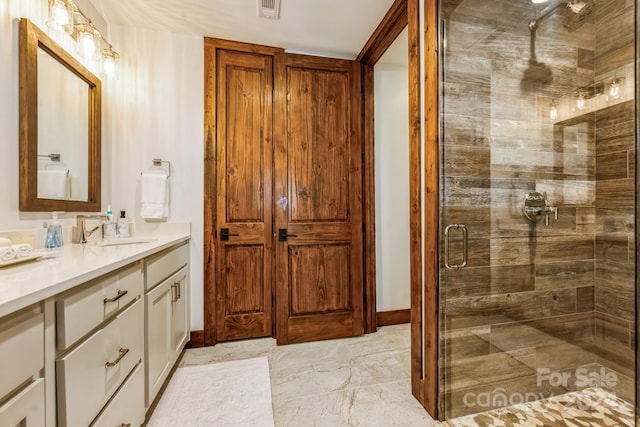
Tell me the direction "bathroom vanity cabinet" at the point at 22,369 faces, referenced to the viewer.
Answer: facing the viewer and to the right of the viewer

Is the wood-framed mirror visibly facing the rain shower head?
yes

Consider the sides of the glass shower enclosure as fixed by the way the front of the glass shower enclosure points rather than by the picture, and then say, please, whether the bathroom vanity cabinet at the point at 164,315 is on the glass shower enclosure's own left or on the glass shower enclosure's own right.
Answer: on the glass shower enclosure's own right

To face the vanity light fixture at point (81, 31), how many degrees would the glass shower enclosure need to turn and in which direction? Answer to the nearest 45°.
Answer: approximately 45° to its right

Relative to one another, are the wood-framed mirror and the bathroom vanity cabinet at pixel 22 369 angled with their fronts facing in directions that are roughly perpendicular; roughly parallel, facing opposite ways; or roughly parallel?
roughly parallel

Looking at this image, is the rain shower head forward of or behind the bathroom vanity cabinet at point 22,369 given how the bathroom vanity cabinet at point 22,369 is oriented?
forward

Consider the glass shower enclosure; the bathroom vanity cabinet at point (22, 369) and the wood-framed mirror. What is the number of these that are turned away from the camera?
0

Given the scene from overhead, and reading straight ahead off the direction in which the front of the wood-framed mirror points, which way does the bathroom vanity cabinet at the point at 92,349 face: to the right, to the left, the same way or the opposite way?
the same way

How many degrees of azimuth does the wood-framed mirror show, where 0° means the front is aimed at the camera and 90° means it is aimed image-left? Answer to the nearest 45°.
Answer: approximately 315°

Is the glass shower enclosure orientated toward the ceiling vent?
no

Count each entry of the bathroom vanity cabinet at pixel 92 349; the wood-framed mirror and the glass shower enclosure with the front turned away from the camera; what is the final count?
0

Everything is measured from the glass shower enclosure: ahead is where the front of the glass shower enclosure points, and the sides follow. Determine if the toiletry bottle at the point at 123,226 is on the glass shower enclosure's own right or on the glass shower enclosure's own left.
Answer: on the glass shower enclosure's own right

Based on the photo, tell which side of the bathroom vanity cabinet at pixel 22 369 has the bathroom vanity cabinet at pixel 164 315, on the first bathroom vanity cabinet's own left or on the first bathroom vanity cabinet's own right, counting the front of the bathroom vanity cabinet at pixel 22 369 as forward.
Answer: on the first bathroom vanity cabinet's own left
